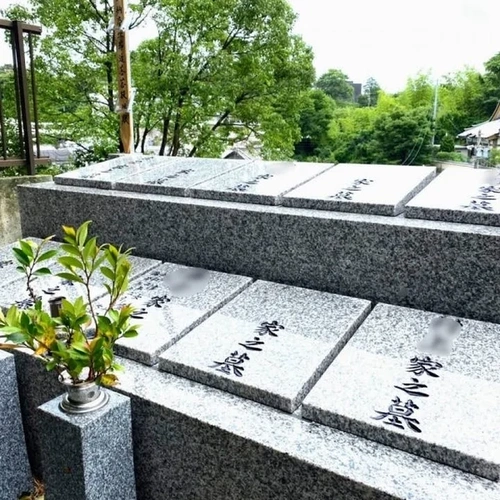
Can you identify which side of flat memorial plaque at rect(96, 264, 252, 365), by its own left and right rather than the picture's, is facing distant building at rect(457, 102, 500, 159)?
back

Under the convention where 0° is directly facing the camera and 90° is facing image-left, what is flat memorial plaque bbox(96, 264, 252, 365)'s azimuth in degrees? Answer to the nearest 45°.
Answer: approximately 45°

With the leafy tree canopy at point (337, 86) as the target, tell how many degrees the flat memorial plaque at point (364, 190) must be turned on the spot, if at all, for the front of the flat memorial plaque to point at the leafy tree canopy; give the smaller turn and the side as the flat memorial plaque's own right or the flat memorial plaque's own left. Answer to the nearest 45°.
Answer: approximately 135° to the flat memorial plaque's own right

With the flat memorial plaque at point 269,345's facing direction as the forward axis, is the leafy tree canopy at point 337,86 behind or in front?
behind

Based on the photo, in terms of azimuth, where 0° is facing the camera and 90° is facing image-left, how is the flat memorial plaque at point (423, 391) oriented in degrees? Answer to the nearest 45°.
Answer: approximately 45°

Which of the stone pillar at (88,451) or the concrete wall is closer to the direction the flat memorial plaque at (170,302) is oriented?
the stone pillar

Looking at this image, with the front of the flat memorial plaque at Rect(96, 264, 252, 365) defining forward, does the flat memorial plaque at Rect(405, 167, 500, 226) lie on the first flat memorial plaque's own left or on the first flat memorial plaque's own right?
on the first flat memorial plaque's own left

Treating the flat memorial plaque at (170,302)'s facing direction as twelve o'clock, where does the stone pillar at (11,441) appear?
The stone pillar is roughly at 1 o'clock from the flat memorial plaque.
